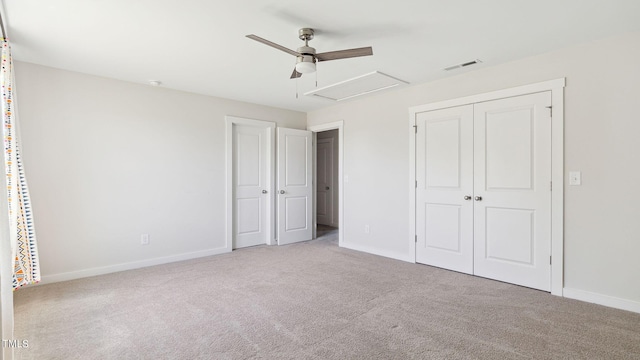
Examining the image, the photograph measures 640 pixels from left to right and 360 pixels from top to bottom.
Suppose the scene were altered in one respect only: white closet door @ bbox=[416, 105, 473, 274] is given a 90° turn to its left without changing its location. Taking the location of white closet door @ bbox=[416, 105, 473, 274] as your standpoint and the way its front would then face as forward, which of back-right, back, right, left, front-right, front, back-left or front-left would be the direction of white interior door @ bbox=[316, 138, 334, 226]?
back

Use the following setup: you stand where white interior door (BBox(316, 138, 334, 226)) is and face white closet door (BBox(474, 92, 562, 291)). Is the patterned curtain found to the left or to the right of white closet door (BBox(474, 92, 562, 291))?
right

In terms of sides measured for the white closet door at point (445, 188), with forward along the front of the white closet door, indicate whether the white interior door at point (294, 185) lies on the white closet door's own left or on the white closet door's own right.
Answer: on the white closet door's own right

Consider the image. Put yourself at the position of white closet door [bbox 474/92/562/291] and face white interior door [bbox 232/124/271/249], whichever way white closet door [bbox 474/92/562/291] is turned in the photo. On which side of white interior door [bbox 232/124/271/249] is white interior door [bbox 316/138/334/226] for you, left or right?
right

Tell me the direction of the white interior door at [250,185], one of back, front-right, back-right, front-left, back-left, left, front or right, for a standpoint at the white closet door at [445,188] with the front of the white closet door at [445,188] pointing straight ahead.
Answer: front-right

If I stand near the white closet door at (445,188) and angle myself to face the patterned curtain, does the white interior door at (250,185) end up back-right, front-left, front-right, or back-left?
front-right

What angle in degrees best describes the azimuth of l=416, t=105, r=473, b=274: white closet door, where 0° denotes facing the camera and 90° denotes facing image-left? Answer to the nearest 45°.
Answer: approximately 45°

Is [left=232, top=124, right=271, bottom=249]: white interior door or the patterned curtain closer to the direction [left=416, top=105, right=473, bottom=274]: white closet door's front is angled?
the patterned curtain

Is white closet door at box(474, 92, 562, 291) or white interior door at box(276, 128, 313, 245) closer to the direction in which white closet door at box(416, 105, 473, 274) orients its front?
the white interior door

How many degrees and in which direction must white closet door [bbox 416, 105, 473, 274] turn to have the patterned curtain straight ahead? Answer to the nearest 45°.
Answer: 0° — it already faces it

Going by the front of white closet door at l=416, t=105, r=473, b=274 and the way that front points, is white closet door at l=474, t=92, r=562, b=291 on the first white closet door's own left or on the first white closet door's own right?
on the first white closet door's own left
